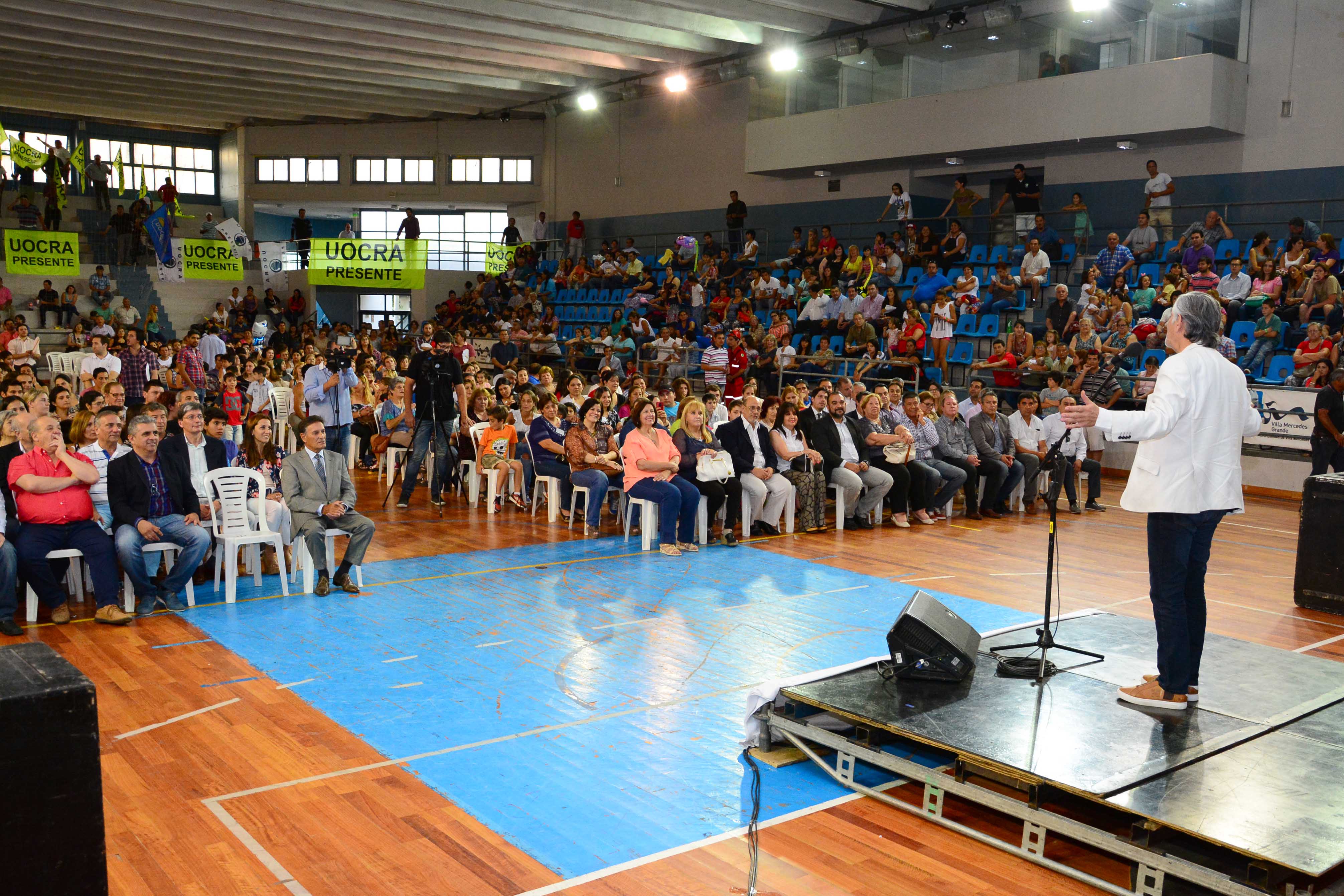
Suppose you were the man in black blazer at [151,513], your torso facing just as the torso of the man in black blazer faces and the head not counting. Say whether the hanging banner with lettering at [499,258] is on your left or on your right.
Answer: on your left

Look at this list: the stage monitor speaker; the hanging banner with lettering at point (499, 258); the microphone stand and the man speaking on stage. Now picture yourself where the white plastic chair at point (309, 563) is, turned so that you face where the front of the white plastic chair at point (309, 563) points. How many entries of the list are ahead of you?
3

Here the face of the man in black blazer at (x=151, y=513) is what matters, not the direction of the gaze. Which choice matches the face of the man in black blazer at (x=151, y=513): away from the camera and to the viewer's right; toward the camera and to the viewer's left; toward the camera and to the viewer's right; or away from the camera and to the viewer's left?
toward the camera and to the viewer's right

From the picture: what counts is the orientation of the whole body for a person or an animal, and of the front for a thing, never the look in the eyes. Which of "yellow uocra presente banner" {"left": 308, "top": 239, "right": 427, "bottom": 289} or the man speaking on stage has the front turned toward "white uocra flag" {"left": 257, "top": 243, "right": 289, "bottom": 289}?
the man speaking on stage

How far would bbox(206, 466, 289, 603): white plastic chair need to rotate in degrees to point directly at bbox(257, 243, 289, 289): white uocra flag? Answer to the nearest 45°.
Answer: approximately 135° to its left

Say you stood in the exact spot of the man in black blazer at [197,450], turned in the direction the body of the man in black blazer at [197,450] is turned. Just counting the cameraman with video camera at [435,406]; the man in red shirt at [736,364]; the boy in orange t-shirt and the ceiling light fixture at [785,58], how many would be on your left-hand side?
4

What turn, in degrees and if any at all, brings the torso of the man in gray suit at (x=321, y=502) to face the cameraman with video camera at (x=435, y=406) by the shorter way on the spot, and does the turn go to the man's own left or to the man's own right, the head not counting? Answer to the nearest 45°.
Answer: approximately 135° to the man's own left

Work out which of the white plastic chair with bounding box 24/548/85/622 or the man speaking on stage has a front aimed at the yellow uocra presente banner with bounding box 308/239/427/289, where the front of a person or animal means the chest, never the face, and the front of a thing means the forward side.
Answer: the man speaking on stage

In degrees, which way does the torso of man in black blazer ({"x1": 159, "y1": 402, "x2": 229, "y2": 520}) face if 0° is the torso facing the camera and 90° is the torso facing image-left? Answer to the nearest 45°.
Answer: approximately 315°

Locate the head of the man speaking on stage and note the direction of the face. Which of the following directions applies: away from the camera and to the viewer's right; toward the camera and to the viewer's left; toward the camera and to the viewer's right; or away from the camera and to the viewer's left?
away from the camera and to the viewer's left
